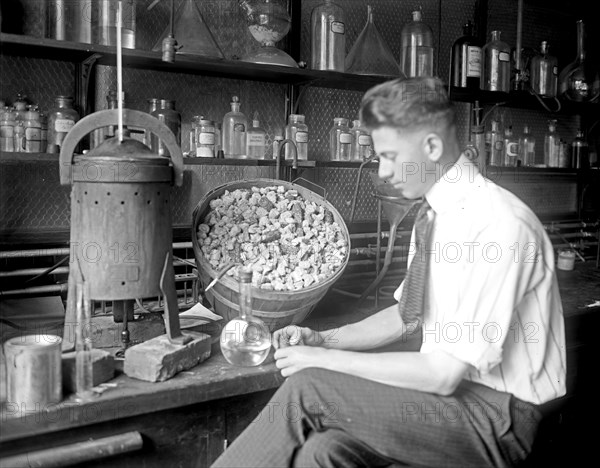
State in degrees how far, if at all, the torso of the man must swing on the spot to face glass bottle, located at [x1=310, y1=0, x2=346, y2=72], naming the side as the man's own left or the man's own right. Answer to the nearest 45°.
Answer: approximately 90° to the man's own right

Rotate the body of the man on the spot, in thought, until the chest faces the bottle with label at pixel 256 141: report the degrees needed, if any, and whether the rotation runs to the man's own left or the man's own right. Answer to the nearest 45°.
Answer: approximately 45° to the man's own right

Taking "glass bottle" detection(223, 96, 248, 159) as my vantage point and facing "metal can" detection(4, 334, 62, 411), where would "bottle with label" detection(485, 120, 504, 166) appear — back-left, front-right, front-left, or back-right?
back-left

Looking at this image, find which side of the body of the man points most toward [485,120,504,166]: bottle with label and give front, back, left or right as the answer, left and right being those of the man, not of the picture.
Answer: right

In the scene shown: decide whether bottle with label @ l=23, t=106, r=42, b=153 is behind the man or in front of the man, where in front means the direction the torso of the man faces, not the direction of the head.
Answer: in front

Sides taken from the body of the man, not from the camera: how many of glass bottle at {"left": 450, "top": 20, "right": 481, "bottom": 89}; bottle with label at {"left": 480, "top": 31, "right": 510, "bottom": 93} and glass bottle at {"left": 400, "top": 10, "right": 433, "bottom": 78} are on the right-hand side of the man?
3

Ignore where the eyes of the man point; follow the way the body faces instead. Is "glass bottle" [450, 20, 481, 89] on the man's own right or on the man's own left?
on the man's own right

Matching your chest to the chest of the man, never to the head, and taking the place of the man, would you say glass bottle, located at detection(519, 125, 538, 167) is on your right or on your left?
on your right

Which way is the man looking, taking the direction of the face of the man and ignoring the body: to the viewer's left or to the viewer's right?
to the viewer's left

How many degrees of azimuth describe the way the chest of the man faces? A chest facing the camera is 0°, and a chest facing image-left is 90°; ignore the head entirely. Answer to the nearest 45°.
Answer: approximately 90°
